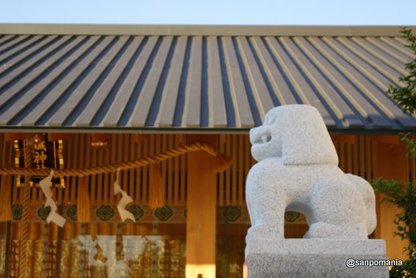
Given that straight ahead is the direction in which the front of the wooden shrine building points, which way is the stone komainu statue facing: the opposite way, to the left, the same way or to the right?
to the right

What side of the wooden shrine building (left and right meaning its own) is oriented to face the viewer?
front

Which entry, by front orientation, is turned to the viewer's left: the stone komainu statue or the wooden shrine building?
the stone komainu statue

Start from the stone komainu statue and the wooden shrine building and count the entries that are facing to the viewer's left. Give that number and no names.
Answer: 1

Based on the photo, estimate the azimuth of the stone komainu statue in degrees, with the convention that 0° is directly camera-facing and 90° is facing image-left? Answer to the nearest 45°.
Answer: approximately 90°

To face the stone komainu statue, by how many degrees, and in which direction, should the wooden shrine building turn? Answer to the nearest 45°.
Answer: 0° — it already faces it

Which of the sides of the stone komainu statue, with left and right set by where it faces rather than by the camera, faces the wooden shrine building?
right

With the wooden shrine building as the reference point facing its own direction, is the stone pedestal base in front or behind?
in front
